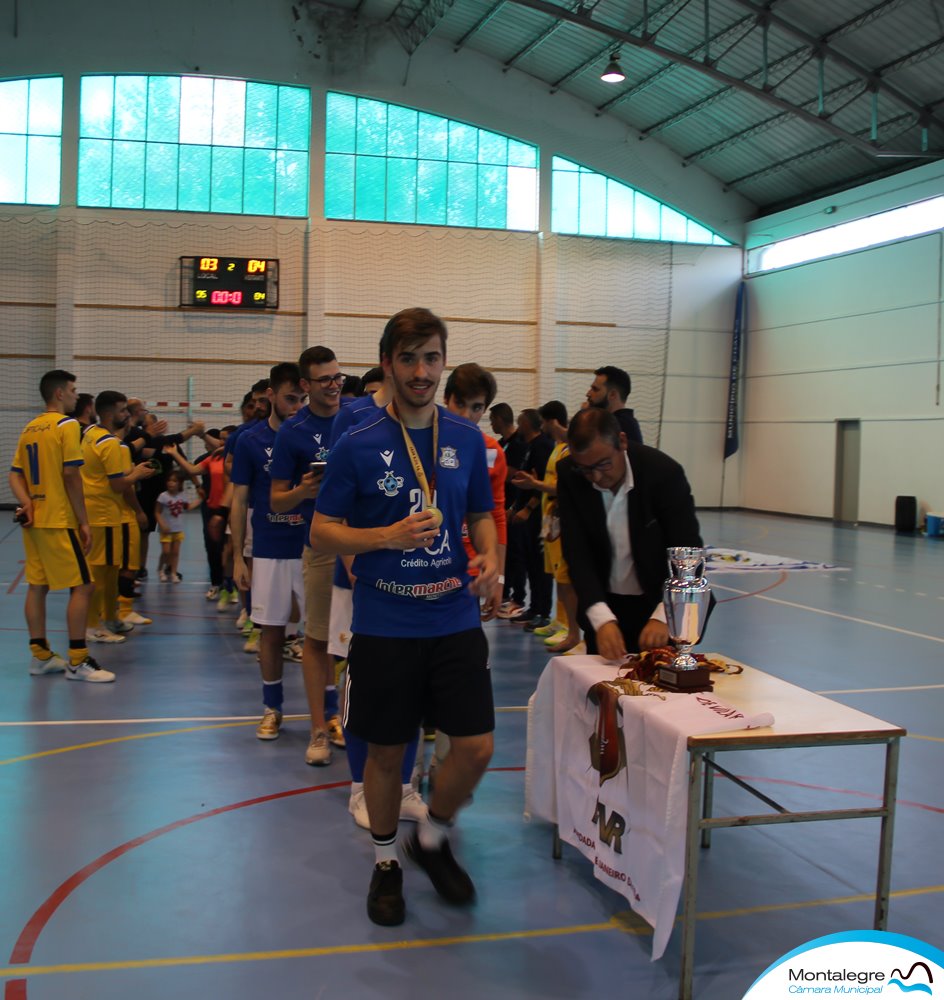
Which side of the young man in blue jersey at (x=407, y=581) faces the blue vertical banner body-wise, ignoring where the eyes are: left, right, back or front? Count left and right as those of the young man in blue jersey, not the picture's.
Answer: back

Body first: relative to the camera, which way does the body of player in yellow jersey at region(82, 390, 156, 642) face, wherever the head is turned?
to the viewer's right

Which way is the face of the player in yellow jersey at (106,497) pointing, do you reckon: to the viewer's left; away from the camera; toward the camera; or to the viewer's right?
to the viewer's right

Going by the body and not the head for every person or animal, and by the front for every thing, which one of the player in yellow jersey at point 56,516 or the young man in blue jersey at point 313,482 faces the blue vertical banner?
the player in yellow jersey

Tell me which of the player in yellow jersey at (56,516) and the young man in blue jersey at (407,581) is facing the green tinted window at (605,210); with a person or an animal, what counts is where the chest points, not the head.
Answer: the player in yellow jersey

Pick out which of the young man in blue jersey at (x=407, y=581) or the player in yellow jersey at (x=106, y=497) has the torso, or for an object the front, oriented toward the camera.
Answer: the young man in blue jersey

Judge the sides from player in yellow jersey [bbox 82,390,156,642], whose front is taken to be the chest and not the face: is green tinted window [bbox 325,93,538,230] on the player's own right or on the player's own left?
on the player's own left

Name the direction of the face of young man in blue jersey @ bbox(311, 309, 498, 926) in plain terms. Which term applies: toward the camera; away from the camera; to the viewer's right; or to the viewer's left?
toward the camera

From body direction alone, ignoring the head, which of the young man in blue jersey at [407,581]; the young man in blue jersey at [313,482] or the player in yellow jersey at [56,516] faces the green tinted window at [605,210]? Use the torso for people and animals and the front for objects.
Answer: the player in yellow jersey

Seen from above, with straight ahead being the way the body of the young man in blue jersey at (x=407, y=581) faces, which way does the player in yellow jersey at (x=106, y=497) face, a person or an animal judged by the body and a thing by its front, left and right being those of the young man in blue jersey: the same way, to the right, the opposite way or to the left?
to the left

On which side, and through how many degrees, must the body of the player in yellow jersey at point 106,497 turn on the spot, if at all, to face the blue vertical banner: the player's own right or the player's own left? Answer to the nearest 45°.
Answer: approximately 45° to the player's own left

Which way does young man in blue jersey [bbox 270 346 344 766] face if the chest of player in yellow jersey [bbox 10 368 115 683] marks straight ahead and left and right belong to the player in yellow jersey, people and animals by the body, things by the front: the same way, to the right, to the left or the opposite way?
to the right

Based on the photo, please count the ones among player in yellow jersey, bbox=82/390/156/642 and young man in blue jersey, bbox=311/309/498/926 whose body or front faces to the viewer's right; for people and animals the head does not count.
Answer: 1

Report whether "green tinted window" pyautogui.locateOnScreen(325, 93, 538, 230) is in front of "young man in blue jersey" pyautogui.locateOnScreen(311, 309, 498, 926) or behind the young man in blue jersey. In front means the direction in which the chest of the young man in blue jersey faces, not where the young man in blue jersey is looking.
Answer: behind

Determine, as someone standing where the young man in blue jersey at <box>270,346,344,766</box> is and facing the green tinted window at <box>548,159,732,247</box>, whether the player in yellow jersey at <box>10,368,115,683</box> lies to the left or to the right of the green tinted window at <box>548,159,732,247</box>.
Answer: left

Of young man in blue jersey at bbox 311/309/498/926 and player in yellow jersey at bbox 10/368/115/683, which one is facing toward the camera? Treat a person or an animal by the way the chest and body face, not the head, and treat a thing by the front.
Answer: the young man in blue jersey
